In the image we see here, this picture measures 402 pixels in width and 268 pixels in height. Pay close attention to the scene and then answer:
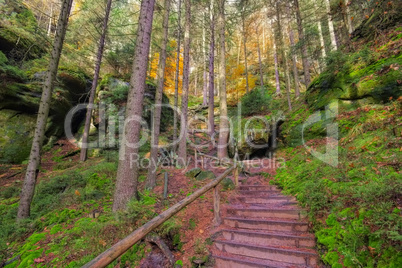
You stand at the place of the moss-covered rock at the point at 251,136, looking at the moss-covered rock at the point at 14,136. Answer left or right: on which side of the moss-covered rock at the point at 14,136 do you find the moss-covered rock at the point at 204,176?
left

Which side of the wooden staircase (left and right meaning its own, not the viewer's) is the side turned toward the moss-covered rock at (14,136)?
right

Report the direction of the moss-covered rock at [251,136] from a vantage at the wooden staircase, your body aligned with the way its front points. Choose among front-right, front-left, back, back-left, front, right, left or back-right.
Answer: back

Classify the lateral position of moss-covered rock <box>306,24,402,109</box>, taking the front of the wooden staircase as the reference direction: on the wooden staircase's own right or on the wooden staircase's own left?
on the wooden staircase's own left

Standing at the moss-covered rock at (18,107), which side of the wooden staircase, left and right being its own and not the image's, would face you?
right

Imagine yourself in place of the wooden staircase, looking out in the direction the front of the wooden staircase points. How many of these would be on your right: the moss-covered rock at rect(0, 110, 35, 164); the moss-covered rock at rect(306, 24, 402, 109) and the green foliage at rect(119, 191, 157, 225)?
2

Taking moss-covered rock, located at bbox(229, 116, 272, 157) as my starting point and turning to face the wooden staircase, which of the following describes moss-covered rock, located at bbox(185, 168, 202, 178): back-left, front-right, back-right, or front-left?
front-right

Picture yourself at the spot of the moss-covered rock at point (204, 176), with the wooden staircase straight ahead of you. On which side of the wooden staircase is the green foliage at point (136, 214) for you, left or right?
right

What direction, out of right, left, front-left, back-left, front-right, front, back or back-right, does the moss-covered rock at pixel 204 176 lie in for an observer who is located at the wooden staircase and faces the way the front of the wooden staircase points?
back-right

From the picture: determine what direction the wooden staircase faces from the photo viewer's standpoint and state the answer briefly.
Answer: facing the viewer

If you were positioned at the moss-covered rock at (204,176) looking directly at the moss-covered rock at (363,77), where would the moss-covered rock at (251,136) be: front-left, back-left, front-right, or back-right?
front-left

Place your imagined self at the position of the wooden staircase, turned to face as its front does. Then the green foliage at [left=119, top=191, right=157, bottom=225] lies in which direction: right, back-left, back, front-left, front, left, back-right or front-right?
right

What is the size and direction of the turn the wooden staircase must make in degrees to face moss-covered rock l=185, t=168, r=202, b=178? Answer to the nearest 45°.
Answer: approximately 135° to its right
